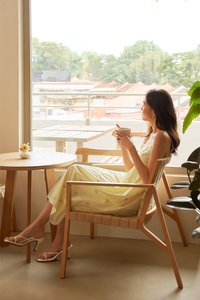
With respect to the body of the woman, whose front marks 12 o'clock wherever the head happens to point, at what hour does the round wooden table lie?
The round wooden table is roughly at 1 o'clock from the woman.

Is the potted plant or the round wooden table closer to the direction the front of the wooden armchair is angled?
the round wooden table

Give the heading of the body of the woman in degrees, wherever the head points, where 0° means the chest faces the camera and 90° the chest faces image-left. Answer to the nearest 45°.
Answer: approximately 90°

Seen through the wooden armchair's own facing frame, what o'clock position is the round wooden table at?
The round wooden table is roughly at 1 o'clock from the wooden armchair.

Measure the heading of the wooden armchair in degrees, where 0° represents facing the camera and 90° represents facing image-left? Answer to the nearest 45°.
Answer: approximately 90°
